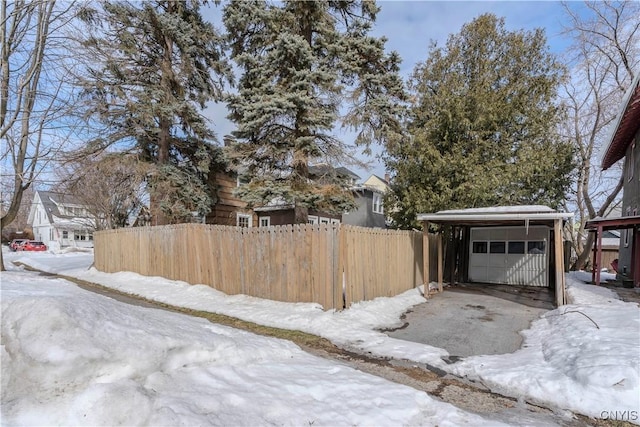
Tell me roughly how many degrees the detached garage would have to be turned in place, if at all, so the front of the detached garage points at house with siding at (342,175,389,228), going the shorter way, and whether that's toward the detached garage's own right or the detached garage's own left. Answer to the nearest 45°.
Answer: approximately 135° to the detached garage's own right

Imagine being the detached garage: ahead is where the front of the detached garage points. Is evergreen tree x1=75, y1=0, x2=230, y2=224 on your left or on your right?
on your right

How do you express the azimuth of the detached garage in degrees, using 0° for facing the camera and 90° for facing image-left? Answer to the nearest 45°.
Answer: approximately 0°

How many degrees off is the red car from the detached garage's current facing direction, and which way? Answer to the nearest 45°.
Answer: approximately 90° to its right

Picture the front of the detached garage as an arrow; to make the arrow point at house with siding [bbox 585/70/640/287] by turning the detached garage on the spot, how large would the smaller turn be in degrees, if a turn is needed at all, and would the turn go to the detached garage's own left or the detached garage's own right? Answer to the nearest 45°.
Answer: approximately 90° to the detached garage's own left

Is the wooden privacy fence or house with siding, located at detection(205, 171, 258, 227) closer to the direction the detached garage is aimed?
the wooden privacy fence
